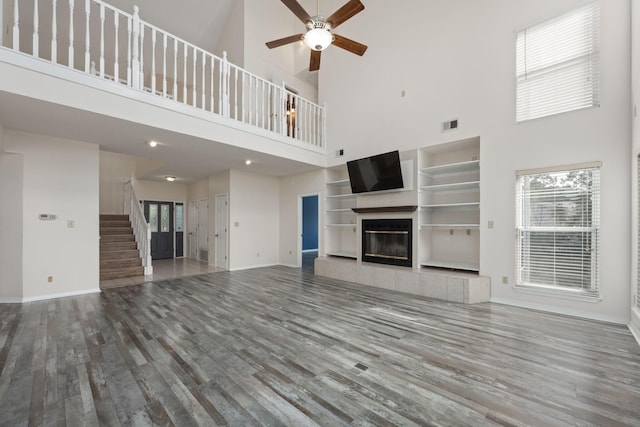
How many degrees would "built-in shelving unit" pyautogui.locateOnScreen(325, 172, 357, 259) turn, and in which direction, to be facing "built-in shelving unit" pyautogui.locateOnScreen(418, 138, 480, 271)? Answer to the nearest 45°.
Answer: approximately 90° to its left

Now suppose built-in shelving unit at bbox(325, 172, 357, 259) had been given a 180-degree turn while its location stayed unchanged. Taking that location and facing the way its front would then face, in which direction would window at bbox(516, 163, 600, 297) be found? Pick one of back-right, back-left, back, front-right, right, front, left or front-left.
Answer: right

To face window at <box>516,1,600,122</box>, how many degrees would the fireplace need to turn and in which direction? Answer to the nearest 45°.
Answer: approximately 90° to its left

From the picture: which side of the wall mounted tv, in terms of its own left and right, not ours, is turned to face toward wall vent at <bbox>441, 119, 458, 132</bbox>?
left

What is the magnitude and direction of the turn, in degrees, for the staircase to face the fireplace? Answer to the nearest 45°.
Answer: approximately 45° to its left

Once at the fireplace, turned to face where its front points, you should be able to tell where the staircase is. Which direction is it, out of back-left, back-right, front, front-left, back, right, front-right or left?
front-right

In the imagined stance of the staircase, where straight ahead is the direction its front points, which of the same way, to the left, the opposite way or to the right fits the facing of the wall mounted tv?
to the right

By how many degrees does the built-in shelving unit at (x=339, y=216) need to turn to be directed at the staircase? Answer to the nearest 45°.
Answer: approximately 45° to its right

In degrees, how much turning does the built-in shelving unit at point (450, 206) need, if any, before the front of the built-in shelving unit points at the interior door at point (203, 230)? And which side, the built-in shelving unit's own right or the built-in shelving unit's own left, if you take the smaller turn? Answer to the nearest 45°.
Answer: approximately 45° to the built-in shelving unit's own right

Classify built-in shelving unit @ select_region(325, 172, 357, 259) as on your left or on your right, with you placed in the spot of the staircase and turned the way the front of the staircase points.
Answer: on your left
